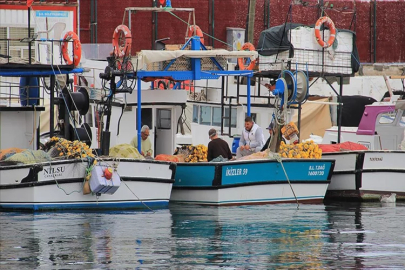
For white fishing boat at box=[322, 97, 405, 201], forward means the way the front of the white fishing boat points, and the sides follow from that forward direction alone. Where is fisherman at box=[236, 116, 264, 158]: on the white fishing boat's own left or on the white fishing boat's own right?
on the white fishing boat's own left

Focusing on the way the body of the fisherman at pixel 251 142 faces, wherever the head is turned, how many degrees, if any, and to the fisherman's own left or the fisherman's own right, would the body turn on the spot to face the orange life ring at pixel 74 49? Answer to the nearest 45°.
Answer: approximately 45° to the fisherman's own right

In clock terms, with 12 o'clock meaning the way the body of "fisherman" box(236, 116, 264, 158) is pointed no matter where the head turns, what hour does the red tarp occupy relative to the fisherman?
The red tarp is roughly at 7 o'clock from the fisherman.

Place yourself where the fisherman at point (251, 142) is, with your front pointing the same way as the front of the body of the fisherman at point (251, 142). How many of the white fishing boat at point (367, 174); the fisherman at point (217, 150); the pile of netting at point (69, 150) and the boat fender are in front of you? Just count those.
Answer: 3

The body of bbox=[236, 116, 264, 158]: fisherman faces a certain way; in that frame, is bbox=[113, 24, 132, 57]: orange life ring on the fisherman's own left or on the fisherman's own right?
on the fisherman's own right
